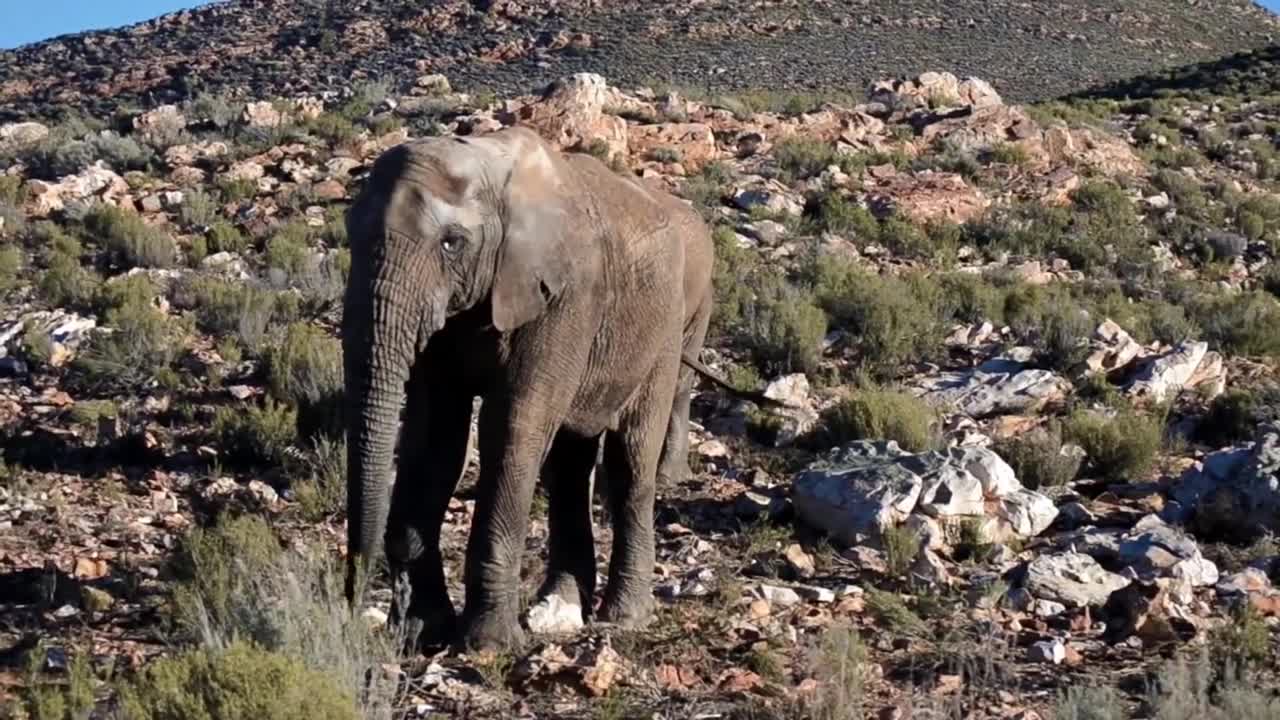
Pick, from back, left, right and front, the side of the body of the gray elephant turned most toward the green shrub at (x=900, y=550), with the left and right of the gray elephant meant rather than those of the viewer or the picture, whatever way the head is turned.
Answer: back

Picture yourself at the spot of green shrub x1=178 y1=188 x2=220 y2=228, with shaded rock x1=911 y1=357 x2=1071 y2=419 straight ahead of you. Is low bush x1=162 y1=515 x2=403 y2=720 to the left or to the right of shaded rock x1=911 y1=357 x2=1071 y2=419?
right

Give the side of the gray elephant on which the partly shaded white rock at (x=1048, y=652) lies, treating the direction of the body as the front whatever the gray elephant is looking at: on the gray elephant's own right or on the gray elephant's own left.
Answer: on the gray elephant's own left

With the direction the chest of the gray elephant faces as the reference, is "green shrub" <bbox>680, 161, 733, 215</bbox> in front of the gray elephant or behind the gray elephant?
behind

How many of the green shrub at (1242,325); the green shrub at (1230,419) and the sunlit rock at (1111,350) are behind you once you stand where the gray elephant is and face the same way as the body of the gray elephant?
3

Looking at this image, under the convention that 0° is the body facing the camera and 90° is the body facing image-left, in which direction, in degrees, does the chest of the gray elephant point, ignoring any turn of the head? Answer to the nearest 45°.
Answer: approximately 45°

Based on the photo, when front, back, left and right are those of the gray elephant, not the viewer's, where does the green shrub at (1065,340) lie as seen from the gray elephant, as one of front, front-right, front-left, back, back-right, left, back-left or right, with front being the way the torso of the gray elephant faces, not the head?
back

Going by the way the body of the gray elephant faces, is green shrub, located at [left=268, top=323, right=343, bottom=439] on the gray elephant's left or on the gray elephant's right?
on the gray elephant's right

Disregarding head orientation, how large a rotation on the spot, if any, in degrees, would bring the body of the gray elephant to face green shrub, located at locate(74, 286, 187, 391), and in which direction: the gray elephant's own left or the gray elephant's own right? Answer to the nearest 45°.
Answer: approximately 90° to the gray elephant's own right

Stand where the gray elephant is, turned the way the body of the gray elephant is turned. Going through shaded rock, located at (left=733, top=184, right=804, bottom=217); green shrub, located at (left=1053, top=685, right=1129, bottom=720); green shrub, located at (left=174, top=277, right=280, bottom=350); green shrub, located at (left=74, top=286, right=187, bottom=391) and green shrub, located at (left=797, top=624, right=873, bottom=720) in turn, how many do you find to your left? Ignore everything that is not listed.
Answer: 2

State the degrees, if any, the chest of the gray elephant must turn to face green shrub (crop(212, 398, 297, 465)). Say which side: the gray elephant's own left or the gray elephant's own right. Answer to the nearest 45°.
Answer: approximately 90° to the gray elephant's own right

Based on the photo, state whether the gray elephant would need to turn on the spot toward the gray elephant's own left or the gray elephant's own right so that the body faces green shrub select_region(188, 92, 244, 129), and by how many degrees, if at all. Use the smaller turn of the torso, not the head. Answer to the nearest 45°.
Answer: approximately 135° to the gray elephant's own right

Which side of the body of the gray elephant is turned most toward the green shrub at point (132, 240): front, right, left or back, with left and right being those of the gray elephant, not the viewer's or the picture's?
right

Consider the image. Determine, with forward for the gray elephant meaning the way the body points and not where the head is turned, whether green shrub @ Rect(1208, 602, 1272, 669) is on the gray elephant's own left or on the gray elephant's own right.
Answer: on the gray elephant's own left

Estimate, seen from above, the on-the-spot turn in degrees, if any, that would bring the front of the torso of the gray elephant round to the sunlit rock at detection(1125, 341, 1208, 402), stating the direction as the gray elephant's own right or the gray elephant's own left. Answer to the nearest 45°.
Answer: approximately 180°

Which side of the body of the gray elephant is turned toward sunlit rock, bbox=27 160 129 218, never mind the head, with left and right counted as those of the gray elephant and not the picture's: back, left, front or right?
right

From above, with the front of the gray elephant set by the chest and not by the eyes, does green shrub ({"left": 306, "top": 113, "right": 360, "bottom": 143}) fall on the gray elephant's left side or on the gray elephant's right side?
on the gray elephant's right side
